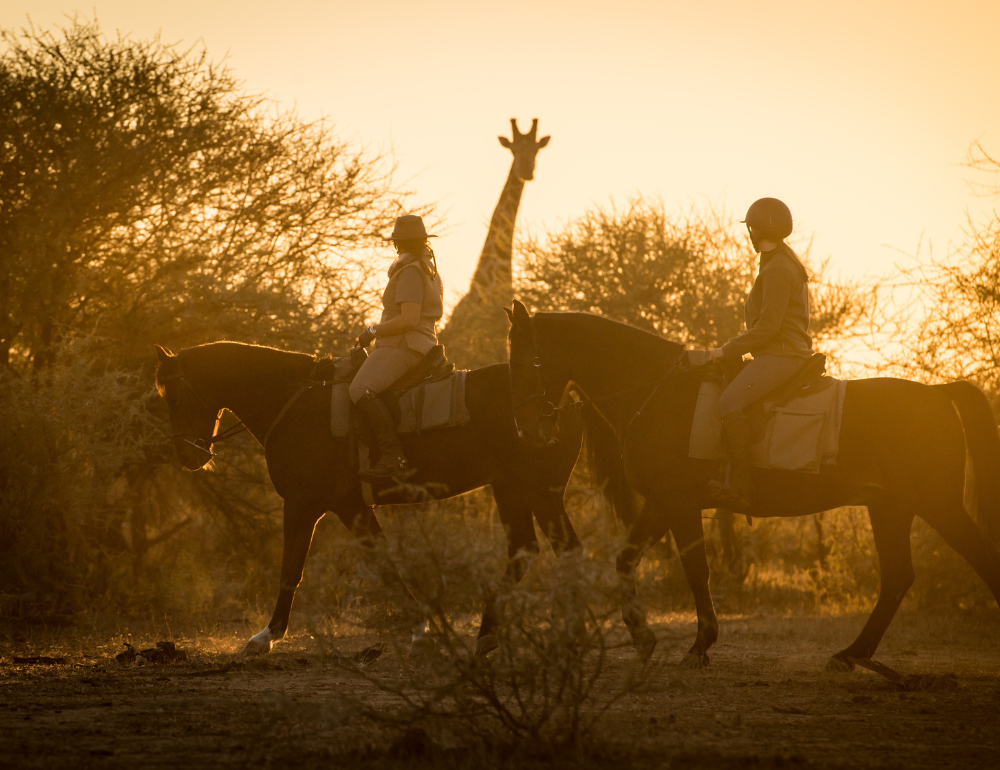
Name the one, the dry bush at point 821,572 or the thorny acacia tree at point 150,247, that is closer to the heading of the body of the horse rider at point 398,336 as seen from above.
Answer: the thorny acacia tree

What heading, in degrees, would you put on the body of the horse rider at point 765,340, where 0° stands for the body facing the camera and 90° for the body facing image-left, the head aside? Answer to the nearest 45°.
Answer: approximately 90°

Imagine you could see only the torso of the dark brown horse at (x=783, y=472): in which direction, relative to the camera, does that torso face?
to the viewer's left

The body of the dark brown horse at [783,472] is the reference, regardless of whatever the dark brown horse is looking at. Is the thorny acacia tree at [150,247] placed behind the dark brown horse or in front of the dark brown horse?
in front

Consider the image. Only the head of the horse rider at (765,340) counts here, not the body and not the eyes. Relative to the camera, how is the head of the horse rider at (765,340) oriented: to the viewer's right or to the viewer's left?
to the viewer's left

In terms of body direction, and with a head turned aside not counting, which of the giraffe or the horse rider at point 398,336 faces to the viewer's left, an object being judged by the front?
the horse rider

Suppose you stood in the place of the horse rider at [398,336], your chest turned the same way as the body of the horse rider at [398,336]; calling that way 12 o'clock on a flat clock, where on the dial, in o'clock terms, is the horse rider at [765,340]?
the horse rider at [765,340] is roughly at 7 o'clock from the horse rider at [398,336].

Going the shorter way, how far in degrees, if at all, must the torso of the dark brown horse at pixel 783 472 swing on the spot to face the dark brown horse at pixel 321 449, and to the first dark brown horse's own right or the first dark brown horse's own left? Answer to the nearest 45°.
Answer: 0° — it already faces it

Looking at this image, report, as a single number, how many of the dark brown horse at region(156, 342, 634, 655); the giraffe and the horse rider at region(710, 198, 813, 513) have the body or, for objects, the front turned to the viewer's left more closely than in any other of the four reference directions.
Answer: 2

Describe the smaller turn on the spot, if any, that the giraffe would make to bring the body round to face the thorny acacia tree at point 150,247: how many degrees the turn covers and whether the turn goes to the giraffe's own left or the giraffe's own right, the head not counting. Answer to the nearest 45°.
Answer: approximately 90° to the giraffe's own right

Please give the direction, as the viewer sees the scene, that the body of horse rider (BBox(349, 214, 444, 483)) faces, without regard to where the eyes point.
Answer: to the viewer's left

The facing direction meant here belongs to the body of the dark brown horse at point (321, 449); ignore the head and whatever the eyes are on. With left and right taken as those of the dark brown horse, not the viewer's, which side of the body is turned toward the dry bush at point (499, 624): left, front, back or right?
left
